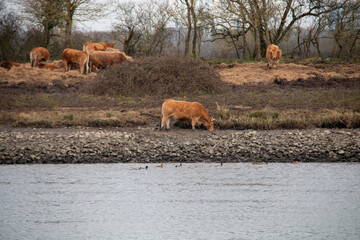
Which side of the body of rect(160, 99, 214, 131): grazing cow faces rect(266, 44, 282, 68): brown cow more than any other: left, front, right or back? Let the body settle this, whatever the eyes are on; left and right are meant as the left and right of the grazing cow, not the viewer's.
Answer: left

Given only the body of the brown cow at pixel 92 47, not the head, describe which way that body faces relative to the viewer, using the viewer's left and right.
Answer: facing to the right of the viewer

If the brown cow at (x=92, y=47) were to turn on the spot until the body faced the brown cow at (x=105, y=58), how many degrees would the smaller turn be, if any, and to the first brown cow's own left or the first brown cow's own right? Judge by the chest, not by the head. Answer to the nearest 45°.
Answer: approximately 90° to the first brown cow's own right

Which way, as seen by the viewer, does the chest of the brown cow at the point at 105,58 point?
to the viewer's right

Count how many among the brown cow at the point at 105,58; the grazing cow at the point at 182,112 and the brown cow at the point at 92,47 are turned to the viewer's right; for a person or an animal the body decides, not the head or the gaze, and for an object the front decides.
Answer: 3

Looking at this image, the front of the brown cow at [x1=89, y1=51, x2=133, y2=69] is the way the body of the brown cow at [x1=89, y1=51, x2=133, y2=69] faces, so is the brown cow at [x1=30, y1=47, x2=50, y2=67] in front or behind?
behind

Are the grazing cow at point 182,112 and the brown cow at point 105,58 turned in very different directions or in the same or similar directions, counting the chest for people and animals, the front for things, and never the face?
same or similar directions

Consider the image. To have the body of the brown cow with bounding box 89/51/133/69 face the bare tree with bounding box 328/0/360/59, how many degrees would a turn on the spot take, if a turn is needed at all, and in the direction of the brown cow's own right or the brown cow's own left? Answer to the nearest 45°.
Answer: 0° — it already faces it

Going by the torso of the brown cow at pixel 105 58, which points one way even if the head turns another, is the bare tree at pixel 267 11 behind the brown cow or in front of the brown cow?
in front

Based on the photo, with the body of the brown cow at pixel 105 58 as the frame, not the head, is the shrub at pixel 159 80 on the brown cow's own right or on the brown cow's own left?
on the brown cow's own right

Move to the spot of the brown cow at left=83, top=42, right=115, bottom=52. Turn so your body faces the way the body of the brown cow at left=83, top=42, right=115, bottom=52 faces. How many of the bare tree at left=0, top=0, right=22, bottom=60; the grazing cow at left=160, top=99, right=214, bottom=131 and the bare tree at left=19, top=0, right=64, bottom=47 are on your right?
1

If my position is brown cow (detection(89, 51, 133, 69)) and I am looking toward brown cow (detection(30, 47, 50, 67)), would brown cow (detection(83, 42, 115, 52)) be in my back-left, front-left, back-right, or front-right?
front-right

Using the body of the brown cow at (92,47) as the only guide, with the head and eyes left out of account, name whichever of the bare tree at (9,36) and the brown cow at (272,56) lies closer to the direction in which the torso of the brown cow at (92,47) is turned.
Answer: the brown cow

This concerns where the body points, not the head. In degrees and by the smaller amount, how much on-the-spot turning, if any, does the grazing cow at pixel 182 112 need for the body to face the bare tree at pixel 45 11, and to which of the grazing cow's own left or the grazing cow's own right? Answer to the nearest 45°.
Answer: approximately 135° to the grazing cow's own left

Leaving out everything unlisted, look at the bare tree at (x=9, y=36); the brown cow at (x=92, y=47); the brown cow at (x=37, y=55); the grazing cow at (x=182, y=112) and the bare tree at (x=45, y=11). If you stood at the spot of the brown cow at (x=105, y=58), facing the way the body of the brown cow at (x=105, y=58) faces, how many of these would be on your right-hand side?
1

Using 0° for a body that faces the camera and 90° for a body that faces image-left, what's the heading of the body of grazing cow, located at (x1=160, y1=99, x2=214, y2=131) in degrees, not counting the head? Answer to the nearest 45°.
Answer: approximately 270°
